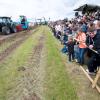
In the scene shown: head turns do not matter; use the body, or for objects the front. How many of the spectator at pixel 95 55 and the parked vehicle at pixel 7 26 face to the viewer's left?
1

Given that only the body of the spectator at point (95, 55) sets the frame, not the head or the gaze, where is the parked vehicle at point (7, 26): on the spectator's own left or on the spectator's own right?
on the spectator's own right

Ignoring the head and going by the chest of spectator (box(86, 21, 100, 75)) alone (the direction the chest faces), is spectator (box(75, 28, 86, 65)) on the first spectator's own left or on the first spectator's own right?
on the first spectator's own right

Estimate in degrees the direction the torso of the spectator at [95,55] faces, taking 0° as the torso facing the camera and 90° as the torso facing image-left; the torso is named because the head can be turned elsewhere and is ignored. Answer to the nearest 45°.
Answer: approximately 90°
